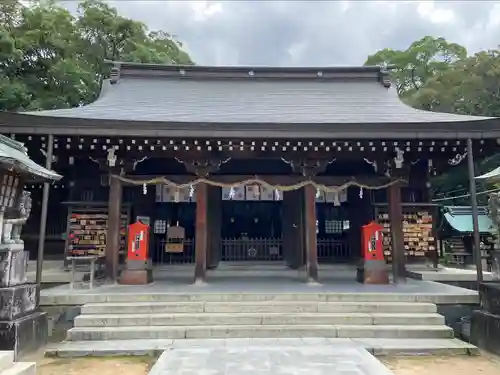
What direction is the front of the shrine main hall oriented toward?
toward the camera

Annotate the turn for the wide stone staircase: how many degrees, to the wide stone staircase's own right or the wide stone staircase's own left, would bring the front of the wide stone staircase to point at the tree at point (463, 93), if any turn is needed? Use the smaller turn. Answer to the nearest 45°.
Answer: approximately 135° to the wide stone staircase's own left

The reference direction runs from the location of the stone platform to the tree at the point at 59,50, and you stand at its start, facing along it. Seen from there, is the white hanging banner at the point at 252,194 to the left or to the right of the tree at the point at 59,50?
right

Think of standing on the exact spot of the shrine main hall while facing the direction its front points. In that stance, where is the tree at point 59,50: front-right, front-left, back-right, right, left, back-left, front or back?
back-right

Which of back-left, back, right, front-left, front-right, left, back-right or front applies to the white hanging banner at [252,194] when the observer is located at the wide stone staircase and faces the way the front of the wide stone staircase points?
back

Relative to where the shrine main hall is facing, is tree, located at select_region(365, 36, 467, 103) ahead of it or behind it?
behind

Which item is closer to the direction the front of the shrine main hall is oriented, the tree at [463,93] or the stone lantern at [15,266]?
the stone lantern

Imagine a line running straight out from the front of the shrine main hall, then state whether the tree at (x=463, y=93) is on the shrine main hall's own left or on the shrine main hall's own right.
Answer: on the shrine main hall's own left

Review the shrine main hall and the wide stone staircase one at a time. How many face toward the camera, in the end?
2
